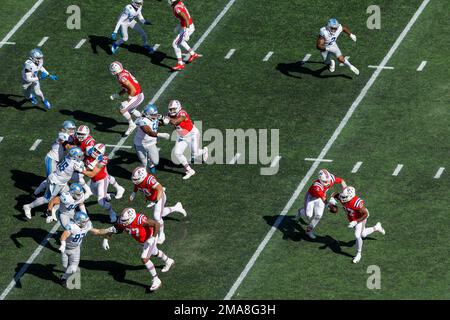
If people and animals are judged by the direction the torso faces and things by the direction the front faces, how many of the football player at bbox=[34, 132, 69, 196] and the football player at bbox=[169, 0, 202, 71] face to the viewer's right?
1

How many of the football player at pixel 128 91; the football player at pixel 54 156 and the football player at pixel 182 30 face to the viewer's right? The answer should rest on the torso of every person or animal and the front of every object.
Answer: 1

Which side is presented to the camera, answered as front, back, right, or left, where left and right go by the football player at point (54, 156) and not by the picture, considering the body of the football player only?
right

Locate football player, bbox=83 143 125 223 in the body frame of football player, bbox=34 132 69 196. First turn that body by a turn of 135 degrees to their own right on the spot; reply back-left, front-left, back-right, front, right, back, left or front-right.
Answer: left

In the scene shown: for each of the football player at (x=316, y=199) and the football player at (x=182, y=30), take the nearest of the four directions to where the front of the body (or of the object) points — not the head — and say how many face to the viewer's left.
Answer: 1

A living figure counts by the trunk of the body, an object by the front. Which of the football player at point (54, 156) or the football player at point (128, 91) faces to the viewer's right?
the football player at point (54, 156)

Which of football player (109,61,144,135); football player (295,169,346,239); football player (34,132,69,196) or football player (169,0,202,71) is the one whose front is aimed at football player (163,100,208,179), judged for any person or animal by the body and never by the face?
football player (34,132,69,196)

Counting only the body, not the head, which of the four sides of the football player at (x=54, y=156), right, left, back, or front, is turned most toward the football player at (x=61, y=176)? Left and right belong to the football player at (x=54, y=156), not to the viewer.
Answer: right

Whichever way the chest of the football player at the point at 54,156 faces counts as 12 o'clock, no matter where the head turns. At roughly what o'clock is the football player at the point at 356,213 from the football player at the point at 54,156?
the football player at the point at 356,213 is roughly at 1 o'clock from the football player at the point at 54,156.

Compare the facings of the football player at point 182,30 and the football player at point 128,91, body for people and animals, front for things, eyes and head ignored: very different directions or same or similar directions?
same or similar directions

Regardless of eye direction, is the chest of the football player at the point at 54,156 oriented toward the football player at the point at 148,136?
yes

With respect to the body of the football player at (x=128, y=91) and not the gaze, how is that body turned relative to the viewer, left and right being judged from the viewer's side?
facing to the left of the viewer
